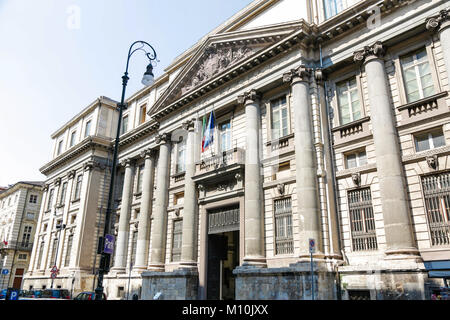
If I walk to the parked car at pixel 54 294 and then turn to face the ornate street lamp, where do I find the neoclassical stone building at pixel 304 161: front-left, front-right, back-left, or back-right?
front-left

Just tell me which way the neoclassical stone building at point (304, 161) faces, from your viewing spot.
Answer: facing the viewer and to the left of the viewer

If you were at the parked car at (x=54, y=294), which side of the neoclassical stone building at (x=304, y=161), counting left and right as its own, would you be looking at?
right
